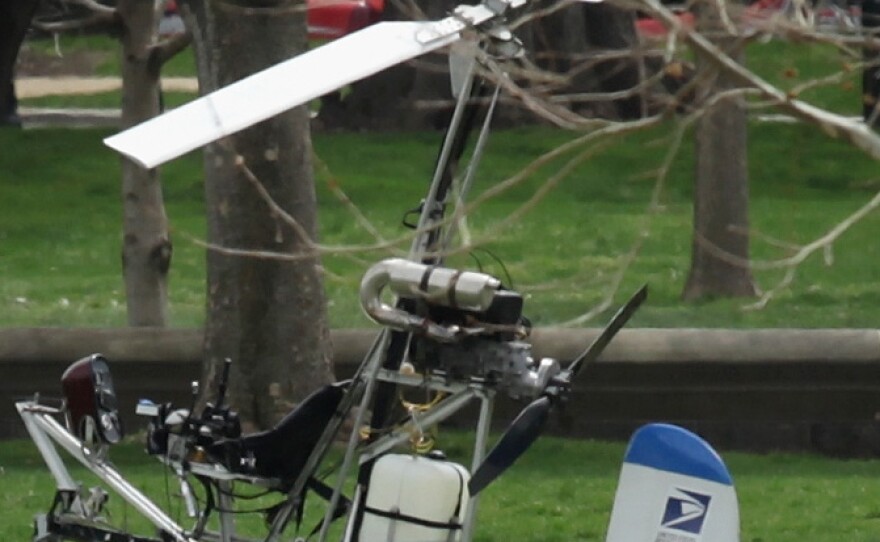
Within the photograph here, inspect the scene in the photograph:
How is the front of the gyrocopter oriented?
to the viewer's left

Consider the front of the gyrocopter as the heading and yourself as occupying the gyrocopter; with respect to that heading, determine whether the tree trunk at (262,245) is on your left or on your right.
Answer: on your right

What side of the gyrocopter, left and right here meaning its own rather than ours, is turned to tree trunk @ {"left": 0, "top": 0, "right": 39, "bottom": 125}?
right

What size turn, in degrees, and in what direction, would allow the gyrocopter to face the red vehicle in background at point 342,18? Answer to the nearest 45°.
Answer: approximately 90° to its right

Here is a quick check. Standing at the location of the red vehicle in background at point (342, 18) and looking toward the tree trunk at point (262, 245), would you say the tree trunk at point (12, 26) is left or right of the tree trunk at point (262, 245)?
right

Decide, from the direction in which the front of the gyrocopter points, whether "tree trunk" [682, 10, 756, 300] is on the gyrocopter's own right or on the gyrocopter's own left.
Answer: on the gyrocopter's own right

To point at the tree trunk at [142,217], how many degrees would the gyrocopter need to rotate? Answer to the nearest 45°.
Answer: approximately 90° to its right

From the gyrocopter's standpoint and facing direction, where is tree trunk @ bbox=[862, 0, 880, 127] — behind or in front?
behind

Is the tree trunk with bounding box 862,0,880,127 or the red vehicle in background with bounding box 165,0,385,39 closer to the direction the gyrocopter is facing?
the red vehicle in background
